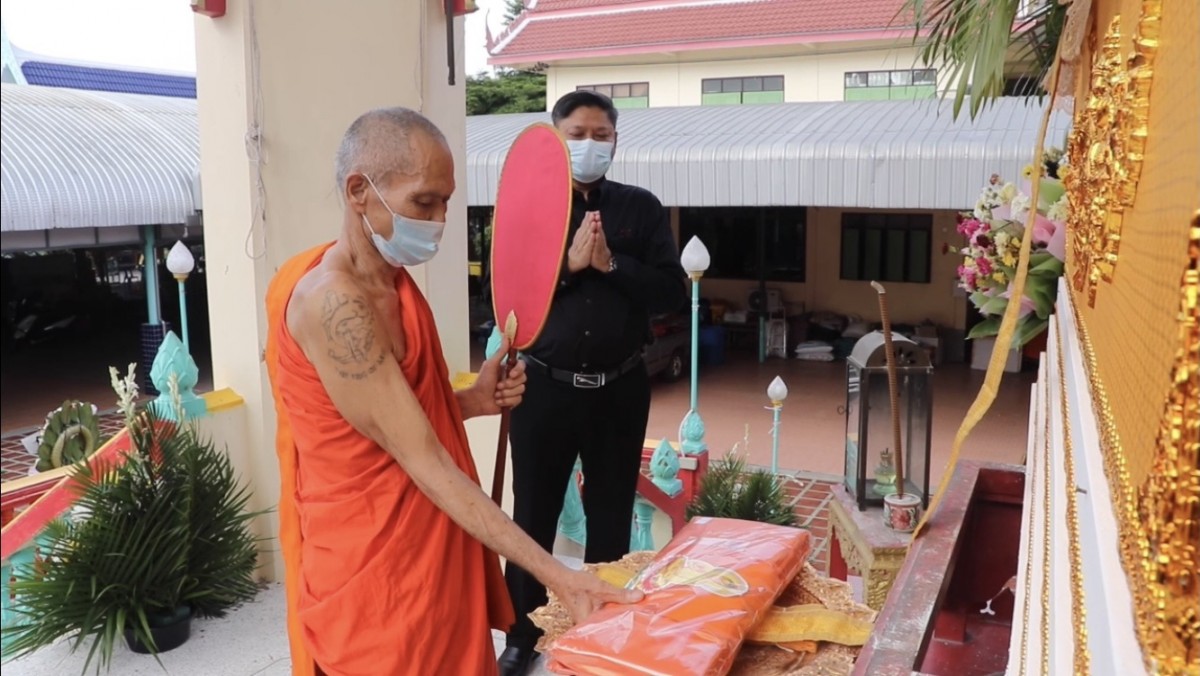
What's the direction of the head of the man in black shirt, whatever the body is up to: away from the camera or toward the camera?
toward the camera

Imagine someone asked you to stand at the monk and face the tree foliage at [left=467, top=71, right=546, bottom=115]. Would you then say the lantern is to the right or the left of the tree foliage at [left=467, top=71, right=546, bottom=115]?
right

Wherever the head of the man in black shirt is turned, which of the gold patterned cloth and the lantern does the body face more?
the gold patterned cloth

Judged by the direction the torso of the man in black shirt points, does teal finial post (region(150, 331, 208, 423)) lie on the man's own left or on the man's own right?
on the man's own right

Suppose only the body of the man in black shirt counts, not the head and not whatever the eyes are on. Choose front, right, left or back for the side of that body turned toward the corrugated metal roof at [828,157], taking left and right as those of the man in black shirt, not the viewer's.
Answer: back

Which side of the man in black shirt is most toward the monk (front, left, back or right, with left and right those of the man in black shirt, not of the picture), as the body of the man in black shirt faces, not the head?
front

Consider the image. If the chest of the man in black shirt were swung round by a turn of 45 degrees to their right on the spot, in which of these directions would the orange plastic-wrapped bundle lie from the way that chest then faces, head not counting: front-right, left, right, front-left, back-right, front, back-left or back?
front-left

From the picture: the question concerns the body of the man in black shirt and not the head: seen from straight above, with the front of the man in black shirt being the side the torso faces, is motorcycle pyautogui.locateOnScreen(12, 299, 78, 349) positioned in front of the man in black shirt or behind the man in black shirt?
behind

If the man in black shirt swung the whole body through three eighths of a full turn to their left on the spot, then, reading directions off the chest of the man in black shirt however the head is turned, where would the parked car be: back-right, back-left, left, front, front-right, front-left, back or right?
front-left

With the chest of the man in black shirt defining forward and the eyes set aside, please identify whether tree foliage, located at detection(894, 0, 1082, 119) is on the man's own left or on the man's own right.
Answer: on the man's own left

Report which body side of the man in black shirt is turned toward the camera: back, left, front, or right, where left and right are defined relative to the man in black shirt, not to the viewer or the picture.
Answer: front

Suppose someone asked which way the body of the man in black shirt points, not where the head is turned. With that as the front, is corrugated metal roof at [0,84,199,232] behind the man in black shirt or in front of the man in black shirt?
behind

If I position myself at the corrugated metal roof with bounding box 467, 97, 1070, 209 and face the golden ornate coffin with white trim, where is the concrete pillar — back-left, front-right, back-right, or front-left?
front-right

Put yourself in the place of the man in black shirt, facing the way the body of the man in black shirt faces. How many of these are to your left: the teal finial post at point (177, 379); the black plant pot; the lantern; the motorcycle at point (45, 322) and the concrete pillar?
1

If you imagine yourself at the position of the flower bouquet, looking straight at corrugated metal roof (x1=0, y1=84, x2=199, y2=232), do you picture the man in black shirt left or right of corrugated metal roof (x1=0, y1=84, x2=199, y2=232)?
left

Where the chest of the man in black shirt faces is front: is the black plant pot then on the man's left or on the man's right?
on the man's right

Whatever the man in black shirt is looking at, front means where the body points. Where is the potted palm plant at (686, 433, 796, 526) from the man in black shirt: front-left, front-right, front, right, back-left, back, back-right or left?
back-left

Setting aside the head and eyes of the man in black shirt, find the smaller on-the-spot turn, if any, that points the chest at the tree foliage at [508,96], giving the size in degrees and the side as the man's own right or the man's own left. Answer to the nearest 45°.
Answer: approximately 180°
